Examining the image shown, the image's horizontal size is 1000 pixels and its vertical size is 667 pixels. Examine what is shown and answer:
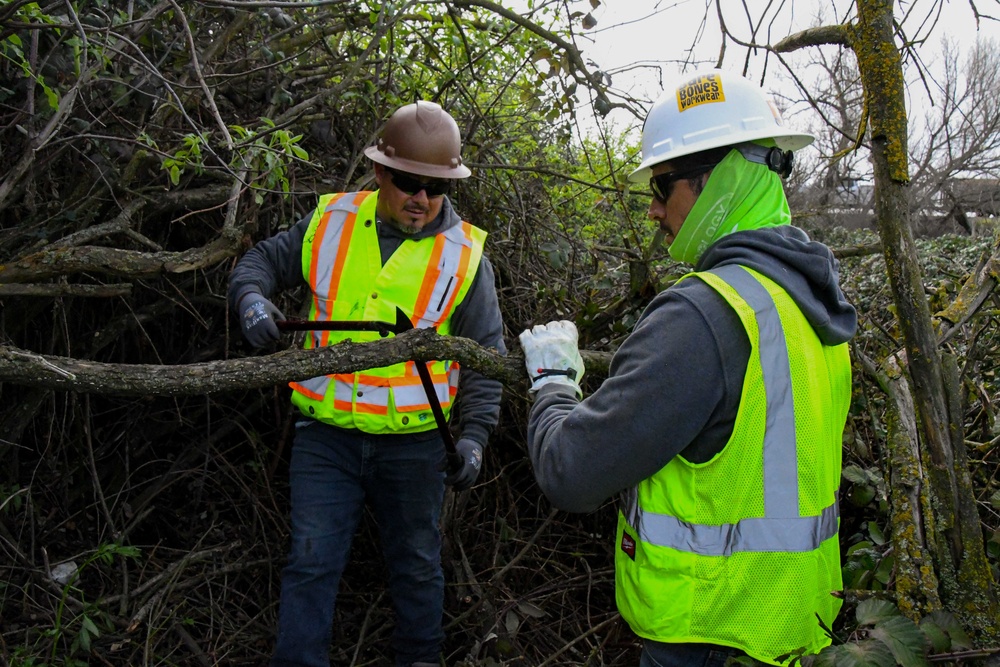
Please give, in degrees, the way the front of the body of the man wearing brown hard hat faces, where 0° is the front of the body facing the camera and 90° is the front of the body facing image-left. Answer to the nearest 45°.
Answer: approximately 0°

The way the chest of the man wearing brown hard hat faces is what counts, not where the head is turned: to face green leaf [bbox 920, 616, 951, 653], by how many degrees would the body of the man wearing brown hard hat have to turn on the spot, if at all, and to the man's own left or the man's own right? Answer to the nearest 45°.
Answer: approximately 45° to the man's own left

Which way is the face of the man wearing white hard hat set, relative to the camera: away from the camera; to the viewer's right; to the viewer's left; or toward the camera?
to the viewer's left

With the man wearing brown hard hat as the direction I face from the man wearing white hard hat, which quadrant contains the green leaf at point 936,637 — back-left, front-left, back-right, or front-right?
back-right

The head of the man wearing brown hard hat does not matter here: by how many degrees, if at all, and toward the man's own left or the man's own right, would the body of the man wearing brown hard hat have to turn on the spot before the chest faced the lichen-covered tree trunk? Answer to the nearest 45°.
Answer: approximately 45° to the man's own left

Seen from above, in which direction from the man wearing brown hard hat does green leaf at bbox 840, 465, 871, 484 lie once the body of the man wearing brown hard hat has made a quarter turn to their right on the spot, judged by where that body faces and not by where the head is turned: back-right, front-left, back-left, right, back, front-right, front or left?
back
